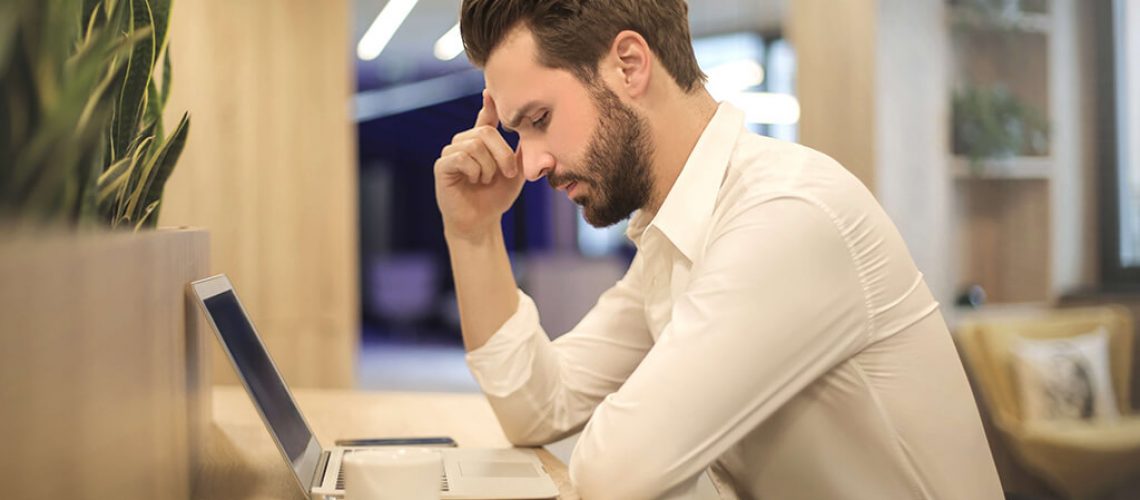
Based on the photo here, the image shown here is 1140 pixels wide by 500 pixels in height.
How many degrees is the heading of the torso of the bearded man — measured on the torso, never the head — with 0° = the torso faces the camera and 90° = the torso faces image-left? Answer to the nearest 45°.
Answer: approximately 90°

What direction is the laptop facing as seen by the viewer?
to the viewer's right

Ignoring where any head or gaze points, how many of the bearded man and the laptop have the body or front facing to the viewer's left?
1

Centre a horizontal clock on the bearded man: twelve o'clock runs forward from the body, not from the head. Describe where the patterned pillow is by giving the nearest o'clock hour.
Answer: The patterned pillow is roughly at 4 o'clock from the bearded man.

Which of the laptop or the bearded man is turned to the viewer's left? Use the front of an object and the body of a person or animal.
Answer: the bearded man

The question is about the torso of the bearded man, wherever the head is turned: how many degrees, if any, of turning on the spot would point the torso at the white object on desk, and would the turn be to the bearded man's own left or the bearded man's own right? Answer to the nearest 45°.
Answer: approximately 45° to the bearded man's own left

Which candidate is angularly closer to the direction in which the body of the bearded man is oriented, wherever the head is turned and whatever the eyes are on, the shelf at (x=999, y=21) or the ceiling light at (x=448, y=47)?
the ceiling light

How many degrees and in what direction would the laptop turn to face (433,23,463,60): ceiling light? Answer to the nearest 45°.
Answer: approximately 90° to its left
